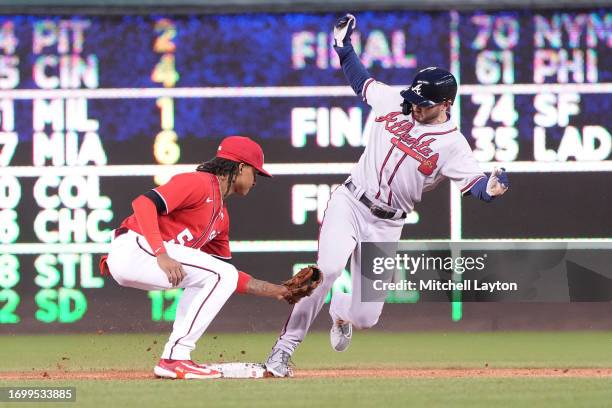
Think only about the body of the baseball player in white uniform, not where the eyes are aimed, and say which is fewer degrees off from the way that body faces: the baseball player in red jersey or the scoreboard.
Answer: the baseball player in red jersey

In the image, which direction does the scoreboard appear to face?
toward the camera

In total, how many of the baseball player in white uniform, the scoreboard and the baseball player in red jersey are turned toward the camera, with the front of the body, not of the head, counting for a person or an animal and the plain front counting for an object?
2

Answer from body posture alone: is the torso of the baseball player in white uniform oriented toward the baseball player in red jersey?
no

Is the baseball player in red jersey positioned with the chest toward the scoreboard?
no

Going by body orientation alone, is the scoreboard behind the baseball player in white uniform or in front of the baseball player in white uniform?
behind

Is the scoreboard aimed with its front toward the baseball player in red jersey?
yes

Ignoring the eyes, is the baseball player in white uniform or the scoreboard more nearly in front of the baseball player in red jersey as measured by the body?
the baseball player in white uniform

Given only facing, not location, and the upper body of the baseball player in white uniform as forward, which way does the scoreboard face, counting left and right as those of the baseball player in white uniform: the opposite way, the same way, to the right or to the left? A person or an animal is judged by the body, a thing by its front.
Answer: the same way

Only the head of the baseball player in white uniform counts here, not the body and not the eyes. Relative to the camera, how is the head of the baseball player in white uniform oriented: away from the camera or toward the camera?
toward the camera

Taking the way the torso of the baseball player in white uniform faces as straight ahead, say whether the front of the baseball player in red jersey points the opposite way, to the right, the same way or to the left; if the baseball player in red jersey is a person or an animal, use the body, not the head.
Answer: to the left

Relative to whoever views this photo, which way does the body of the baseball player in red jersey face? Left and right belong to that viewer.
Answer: facing to the right of the viewer

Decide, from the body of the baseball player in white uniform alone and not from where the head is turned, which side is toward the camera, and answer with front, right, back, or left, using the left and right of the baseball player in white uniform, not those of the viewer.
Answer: front

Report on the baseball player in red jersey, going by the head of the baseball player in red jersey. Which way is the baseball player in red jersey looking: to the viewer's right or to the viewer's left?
to the viewer's right

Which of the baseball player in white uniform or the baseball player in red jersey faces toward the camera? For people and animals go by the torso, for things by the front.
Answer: the baseball player in white uniform
